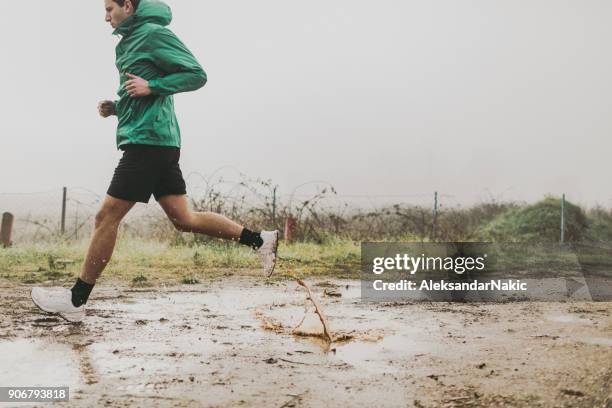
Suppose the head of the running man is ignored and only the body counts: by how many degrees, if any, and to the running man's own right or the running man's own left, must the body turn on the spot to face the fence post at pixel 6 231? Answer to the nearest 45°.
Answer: approximately 90° to the running man's own right

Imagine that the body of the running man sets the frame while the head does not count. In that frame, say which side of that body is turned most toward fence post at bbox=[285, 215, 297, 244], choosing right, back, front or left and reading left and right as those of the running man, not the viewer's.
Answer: right

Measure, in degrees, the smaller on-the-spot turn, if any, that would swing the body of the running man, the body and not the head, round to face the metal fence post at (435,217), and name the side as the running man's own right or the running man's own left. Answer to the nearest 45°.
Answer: approximately 135° to the running man's own right

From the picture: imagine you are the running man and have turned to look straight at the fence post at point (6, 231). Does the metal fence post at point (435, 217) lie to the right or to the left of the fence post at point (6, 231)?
right

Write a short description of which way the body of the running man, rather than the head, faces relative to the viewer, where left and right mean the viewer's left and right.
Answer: facing to the left of the viewer
